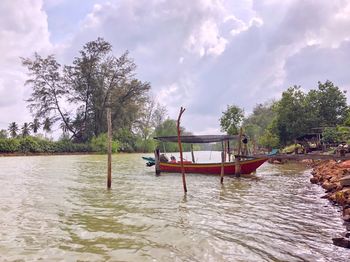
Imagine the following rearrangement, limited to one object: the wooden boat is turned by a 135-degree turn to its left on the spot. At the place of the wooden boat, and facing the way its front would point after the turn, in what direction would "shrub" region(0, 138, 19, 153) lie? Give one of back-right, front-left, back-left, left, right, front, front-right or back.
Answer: front

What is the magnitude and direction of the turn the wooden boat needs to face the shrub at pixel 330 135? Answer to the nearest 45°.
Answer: approximately 45° to its left

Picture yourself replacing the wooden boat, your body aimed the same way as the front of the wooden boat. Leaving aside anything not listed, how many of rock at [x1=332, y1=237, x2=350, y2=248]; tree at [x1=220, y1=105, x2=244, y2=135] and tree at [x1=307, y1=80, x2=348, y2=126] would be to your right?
1

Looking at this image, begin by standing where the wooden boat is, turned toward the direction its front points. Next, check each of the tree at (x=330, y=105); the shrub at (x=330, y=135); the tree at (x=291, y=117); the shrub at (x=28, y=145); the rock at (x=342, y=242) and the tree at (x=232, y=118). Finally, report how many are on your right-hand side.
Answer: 1

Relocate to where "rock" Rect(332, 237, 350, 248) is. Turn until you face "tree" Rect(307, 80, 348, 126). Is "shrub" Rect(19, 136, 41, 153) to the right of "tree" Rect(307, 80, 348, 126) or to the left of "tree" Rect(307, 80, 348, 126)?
left

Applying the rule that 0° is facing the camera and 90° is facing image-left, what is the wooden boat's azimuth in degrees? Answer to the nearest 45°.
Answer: approximately 270°

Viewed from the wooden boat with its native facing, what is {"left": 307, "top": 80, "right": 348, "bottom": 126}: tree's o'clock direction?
The tree is roughly at 10 o'clock from the wooden boat.

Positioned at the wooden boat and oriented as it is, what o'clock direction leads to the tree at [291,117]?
The tree is roughly at 10 o'clock from the wooden boat.

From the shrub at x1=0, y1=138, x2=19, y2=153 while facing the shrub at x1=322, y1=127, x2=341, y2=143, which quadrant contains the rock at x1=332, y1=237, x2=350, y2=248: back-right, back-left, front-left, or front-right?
front-right

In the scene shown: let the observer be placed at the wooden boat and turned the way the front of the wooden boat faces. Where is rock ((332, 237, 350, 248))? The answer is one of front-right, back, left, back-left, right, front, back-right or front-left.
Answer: right

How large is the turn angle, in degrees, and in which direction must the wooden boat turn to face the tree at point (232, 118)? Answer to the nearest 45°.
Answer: approximately 90° to its left

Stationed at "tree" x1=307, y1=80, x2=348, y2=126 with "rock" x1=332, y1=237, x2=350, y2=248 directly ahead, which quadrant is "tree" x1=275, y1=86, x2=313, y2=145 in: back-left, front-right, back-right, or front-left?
front-right
